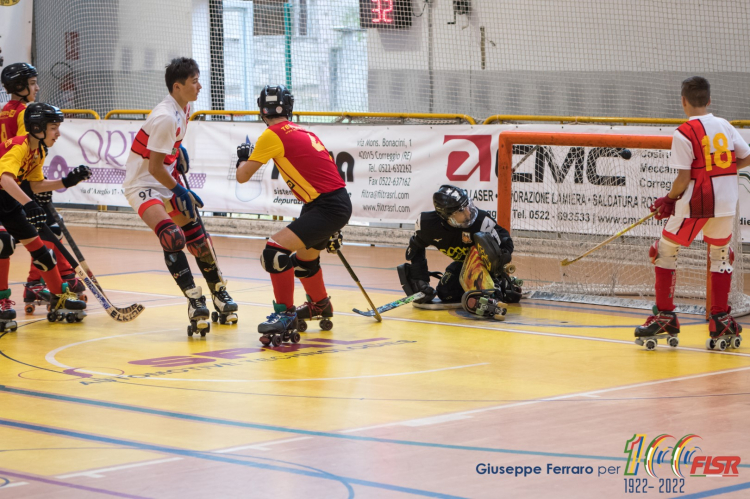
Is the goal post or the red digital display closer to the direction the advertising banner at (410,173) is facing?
the goal post

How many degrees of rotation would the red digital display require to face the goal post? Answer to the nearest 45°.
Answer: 0° — it already faces it

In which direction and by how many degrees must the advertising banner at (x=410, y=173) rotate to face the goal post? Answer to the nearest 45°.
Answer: approximately 45° to its left

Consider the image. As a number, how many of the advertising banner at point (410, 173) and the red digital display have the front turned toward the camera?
2

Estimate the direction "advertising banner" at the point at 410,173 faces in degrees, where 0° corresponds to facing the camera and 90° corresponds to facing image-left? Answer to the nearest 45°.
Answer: approximately 0°

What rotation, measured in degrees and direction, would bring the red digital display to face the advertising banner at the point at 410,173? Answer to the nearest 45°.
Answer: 0° — it already faces it

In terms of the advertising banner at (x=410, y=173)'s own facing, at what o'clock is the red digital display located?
The red digital display is roughly at 6 o'clock from the advertising banner.
